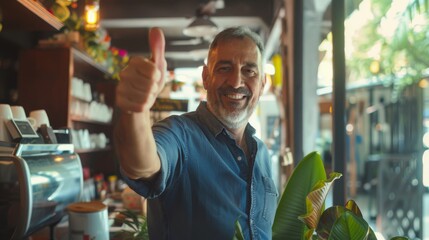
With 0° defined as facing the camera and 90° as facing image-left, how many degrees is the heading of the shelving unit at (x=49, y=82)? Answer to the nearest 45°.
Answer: approximately 270°

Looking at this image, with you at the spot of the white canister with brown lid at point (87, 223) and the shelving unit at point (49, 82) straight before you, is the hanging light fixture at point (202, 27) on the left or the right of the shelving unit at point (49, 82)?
right

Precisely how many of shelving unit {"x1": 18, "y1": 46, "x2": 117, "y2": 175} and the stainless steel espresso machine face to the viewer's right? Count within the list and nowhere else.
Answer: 1

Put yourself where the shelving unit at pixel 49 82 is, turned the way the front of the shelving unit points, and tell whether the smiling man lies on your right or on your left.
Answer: on your right

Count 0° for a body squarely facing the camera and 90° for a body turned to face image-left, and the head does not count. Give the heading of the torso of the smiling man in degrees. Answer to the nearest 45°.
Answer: approximately 315°
